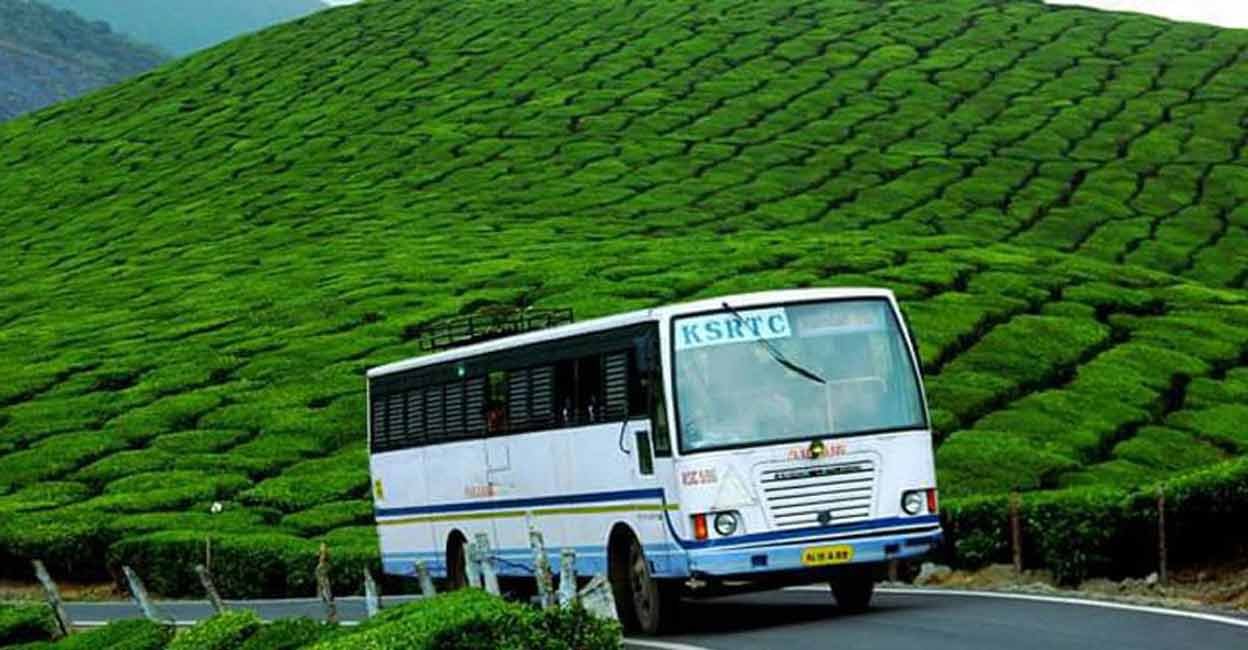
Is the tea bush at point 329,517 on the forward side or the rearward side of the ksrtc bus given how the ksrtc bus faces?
on the rearward side

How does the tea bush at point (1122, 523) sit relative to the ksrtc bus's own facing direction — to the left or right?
on its left

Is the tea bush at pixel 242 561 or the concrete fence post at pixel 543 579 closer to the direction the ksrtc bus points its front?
the concrete fence post

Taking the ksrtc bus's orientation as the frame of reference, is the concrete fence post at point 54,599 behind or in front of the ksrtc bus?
behind

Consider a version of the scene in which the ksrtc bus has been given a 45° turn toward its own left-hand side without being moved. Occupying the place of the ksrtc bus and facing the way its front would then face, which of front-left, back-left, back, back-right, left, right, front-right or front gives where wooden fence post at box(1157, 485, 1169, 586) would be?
front

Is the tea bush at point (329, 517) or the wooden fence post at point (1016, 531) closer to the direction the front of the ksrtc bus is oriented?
the wooden fence post

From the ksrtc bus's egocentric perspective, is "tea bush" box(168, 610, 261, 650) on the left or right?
on its right

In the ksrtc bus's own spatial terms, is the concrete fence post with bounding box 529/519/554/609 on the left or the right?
on its right

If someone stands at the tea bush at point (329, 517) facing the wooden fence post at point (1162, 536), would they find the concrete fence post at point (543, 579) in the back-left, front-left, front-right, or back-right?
front-right

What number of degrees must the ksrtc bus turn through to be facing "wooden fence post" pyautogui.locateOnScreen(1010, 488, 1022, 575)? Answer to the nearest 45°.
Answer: approximately 90° to its left

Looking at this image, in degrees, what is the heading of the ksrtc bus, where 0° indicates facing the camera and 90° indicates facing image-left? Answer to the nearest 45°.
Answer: approximately 315°
